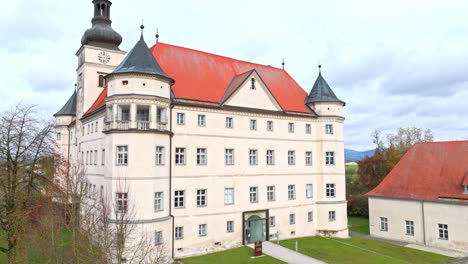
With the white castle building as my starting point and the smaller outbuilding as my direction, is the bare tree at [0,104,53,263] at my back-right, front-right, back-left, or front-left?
back-right

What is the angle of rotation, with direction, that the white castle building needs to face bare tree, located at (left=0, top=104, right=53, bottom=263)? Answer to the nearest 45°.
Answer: approximately 90° to its right

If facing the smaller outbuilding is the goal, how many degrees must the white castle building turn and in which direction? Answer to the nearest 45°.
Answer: approximately 45° to its left

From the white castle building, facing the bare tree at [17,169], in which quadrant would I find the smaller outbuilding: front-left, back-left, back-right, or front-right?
back-left

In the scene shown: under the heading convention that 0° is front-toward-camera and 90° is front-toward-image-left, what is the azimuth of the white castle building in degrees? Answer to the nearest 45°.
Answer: approximately 315°
